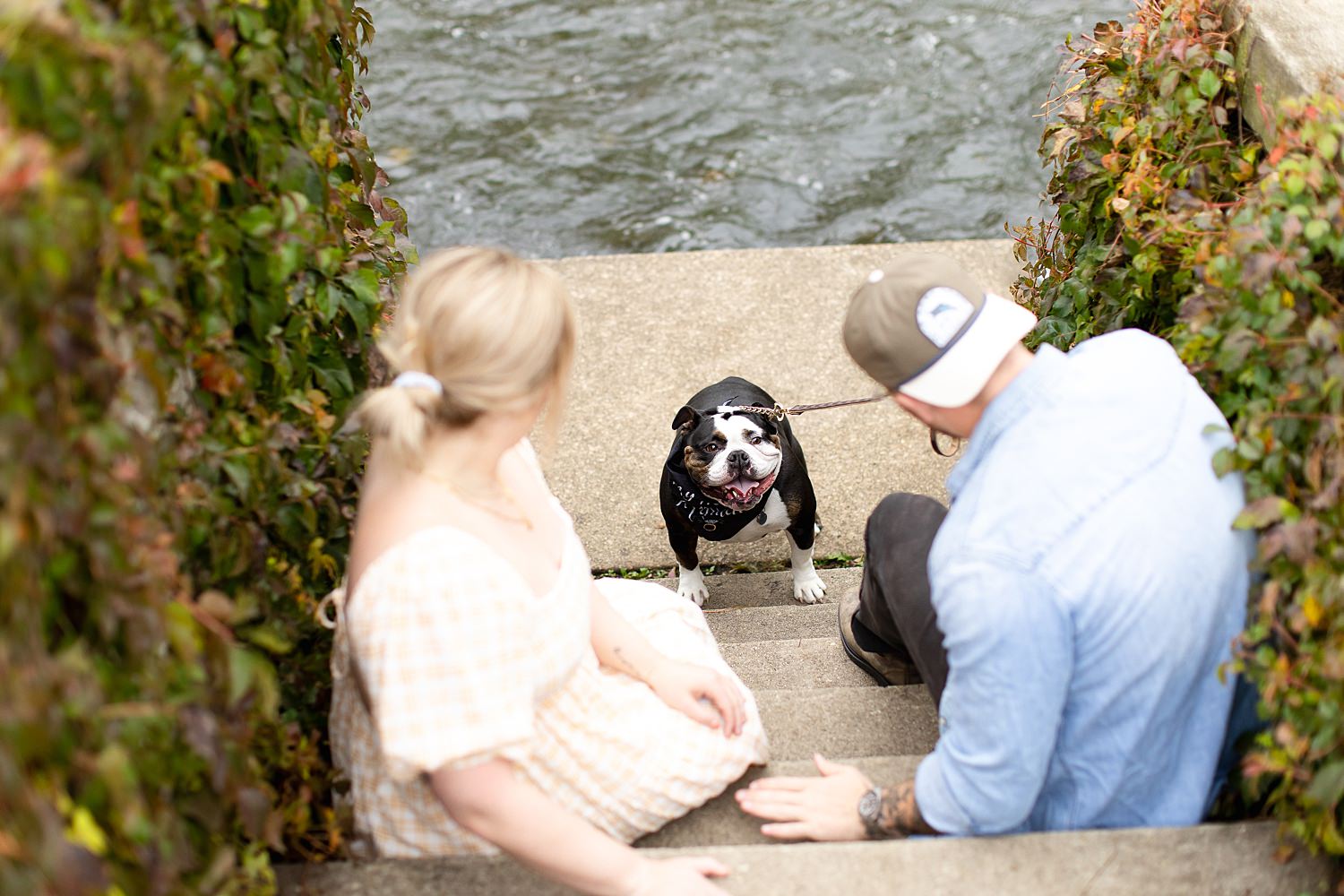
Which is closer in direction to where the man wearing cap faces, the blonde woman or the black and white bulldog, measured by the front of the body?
the black and white bulldog

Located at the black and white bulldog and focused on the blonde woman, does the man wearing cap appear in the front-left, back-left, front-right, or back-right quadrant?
front-left

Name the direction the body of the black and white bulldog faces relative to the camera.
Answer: toward the camera

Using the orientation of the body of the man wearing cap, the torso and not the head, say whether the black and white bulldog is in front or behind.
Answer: in front

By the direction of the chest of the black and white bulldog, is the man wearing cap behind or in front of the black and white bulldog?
in front

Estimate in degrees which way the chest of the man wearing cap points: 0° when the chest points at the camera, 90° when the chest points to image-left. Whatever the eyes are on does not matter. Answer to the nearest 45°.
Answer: approximately 135°

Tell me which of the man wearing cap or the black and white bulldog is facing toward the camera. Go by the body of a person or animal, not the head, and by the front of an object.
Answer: the black and white bulldog

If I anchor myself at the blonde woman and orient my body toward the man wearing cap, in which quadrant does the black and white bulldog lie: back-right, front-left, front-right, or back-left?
front-left

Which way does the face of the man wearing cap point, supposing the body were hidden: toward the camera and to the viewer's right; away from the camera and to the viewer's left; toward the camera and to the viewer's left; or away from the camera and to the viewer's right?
away from the camera and to the viewer's left

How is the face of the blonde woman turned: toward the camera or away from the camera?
away from the camera

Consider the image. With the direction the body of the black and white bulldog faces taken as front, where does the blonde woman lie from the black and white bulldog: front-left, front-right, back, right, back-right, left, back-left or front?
front

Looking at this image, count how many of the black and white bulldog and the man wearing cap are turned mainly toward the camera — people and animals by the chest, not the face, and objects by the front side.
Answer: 1
